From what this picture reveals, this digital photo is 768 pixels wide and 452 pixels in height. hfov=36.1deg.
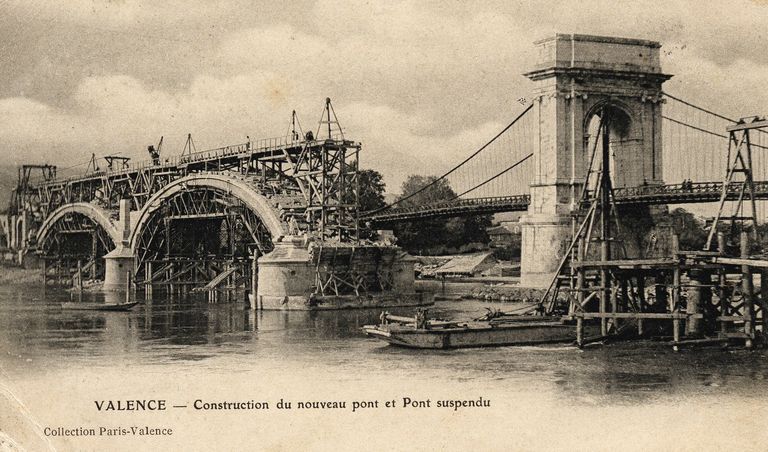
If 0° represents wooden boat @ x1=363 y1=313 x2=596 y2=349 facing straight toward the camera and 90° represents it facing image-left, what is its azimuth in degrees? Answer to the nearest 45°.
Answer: approximately 90°

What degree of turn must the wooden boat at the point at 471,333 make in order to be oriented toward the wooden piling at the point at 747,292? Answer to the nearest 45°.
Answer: approximately 180°

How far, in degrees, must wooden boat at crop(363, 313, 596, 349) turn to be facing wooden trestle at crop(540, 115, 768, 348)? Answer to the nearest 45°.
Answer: approximately 180°

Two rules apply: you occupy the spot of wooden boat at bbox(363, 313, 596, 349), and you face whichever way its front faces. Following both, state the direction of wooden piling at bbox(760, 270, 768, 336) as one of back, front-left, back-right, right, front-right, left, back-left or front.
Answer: back

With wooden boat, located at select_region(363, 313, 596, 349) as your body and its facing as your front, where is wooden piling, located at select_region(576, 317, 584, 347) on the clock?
The wooden piling is roughly at 6 o'clock from the wooden boat.

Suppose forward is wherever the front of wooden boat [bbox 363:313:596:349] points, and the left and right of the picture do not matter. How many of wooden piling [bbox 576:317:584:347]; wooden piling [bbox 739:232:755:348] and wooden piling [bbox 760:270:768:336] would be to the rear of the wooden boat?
3
